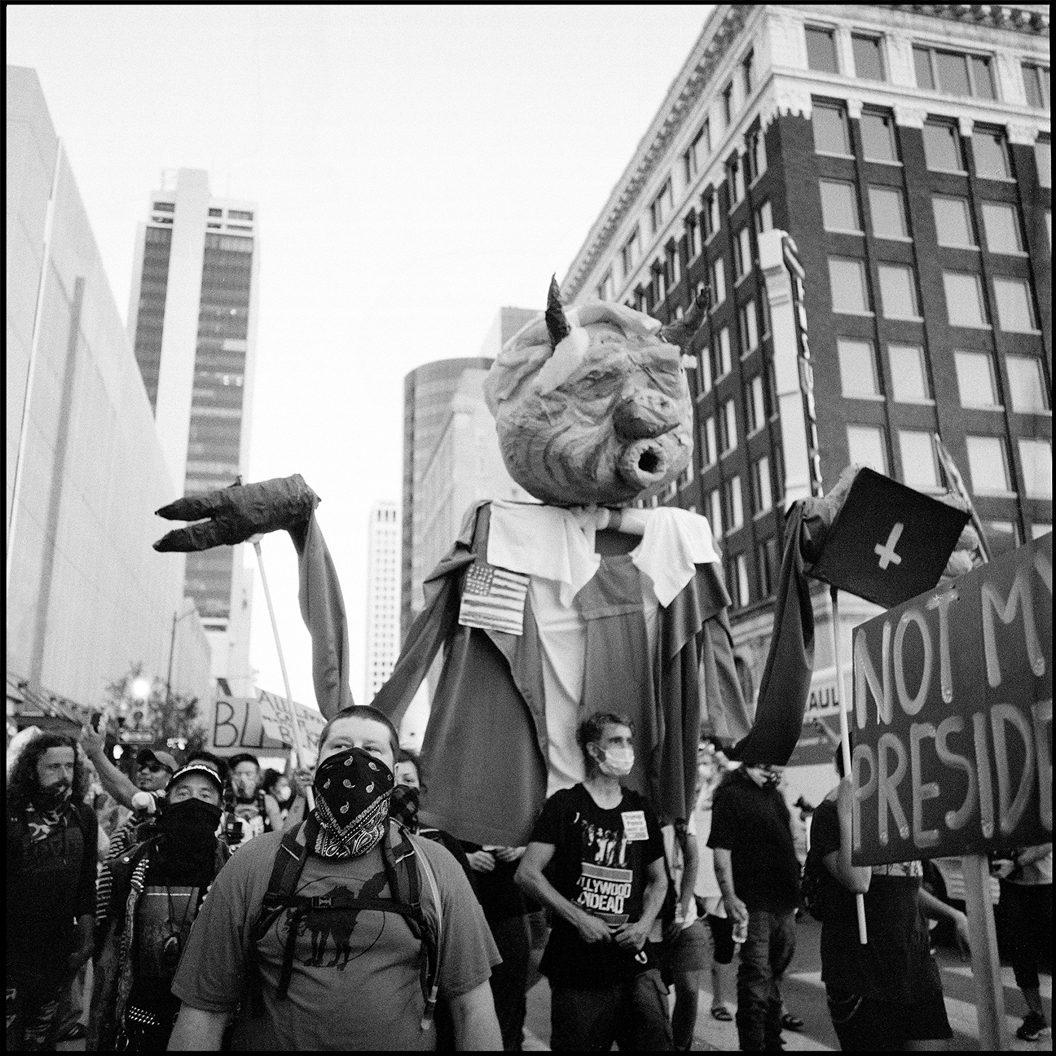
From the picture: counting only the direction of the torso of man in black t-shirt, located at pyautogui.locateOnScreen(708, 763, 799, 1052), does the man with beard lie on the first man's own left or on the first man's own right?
on the first man's own right

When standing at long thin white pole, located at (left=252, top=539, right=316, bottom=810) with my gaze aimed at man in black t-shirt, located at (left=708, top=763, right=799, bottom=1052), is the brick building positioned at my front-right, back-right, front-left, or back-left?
front-left

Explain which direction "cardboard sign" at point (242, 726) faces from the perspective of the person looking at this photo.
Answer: facing the viewer

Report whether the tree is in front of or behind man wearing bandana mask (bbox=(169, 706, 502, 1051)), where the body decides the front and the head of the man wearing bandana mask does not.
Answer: behind

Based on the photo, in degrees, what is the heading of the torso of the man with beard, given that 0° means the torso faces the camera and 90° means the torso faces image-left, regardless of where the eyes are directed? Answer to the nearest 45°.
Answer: approximately 315°

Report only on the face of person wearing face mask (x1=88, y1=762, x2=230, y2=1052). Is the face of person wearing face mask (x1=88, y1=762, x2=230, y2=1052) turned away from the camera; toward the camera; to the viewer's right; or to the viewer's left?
toward the camera

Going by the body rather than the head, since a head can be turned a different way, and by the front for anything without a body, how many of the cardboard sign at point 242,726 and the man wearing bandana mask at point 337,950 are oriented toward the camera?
2

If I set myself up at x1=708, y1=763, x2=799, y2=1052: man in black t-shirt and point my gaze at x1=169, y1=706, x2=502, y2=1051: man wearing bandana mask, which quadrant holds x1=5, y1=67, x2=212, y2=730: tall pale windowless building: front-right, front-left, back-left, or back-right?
back-right

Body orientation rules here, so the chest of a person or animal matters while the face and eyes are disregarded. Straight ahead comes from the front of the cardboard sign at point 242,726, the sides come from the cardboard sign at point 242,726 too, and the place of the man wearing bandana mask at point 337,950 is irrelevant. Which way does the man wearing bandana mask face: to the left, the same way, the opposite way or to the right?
the same way

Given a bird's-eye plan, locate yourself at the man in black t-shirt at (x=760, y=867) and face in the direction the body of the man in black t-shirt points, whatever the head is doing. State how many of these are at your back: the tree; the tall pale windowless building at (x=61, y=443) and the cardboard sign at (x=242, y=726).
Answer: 3

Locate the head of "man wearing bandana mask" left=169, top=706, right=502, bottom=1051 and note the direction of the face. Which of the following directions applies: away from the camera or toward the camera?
toward the camera

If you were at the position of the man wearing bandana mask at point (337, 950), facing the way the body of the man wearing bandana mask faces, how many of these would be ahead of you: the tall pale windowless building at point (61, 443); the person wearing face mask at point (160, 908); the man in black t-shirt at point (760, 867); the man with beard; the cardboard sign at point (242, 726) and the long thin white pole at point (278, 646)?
0

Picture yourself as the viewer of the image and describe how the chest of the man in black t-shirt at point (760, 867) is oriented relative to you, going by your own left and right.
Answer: facing the viewer and to the right of the viewer

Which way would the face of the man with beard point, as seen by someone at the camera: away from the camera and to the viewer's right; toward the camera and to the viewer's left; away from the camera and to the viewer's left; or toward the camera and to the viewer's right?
toward the camera and to the viewer's right

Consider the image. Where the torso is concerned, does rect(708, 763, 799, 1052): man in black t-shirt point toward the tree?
no

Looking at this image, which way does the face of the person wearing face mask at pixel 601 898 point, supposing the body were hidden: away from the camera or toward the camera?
toward the camera

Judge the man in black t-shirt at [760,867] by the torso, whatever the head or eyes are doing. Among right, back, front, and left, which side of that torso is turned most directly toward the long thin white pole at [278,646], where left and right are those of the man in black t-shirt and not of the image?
right
